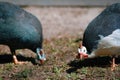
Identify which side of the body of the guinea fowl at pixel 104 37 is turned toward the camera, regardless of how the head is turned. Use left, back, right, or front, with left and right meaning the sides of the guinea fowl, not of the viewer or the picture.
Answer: left

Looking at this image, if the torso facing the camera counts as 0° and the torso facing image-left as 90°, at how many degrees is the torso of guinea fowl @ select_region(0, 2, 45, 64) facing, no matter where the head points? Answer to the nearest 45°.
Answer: approximately 270°
